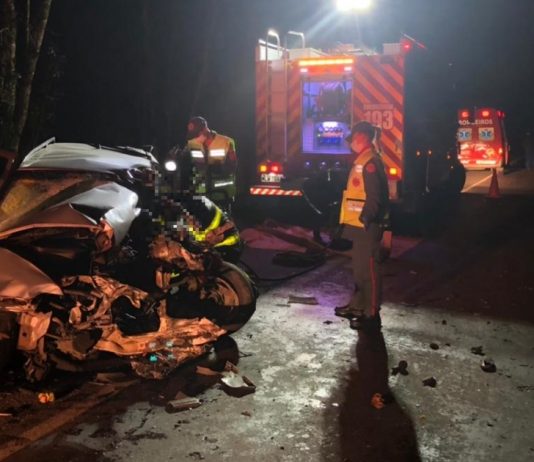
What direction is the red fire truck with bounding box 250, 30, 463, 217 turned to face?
away from the camera

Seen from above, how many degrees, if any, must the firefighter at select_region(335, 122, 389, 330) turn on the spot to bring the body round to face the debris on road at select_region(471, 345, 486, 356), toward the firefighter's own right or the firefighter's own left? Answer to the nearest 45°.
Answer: approximately 135° to the firefighter's own left

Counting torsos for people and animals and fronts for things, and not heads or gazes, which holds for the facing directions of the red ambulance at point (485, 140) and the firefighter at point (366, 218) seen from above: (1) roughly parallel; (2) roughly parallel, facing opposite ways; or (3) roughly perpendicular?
roughly perpendicular

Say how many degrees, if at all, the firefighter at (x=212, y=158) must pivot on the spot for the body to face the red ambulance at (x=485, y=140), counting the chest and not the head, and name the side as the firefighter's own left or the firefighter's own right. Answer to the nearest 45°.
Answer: approximately 180°

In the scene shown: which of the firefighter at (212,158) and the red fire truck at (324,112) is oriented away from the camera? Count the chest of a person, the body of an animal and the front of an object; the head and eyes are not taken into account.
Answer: the red fire truck

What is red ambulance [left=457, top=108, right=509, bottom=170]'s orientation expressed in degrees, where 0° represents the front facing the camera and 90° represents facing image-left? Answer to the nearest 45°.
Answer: approximately 180°

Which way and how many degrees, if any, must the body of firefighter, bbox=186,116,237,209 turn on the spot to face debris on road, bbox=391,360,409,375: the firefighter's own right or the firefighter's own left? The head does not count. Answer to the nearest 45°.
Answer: approximately 45° to the firefighter's own left

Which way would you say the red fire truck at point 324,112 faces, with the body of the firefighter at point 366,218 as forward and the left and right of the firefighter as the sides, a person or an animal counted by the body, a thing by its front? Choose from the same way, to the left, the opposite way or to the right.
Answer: to the right

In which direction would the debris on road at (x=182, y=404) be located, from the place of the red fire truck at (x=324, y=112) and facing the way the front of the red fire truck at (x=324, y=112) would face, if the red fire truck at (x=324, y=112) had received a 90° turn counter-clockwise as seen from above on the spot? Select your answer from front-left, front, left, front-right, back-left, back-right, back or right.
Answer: left

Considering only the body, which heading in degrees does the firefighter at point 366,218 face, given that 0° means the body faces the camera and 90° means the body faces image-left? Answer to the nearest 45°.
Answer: approximately 90°

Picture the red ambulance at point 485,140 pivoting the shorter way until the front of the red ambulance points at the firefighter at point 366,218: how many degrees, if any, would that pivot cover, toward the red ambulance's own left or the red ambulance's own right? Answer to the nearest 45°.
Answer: approximately 180°

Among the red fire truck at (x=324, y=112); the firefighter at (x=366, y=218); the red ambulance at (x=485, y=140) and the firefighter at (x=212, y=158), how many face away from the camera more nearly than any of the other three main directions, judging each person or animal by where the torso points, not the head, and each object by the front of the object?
2
